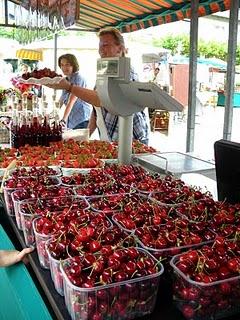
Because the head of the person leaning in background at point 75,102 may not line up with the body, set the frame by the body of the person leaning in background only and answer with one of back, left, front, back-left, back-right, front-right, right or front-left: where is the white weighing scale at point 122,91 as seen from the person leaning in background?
front-left

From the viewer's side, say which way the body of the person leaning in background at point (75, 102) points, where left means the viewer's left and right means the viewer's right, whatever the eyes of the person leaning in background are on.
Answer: facing the viewer and to the left of the viewer

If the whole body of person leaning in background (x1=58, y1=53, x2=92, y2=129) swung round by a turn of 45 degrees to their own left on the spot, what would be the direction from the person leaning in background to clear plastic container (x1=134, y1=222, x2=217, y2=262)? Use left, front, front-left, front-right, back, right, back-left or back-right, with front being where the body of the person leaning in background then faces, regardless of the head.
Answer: front

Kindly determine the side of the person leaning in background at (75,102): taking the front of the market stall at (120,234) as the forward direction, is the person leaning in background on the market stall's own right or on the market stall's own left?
on the market stall's own right

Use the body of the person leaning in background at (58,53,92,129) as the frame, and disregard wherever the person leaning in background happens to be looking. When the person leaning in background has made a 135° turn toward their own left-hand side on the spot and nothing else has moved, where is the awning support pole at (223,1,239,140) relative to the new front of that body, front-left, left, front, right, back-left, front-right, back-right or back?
front-right

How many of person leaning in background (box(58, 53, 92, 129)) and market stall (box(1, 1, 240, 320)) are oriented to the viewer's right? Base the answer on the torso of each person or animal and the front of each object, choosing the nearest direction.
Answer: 0
